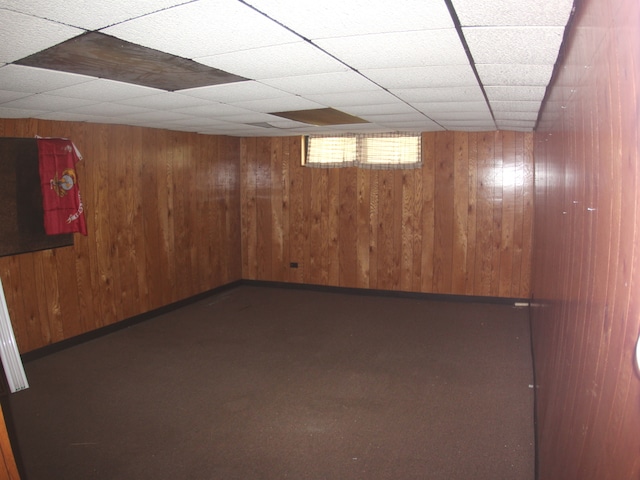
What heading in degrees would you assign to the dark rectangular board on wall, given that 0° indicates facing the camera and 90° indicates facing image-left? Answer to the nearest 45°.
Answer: approximately 315°
